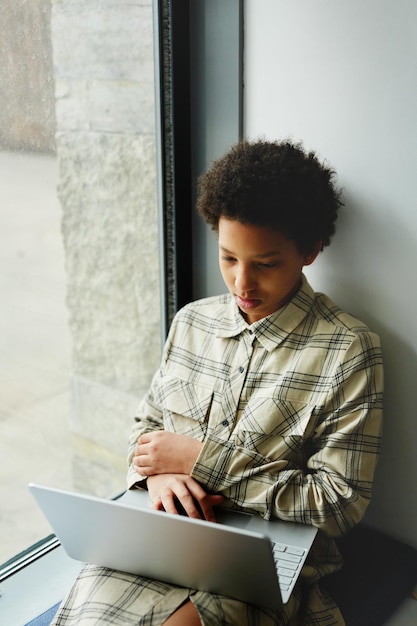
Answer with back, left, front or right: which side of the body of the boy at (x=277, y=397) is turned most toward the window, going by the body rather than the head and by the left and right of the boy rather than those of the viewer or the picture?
right

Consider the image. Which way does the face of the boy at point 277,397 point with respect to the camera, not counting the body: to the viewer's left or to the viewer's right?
to the viewer's left

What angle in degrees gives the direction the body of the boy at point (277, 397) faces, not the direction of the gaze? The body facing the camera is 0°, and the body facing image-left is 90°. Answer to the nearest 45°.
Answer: approximately 45°
